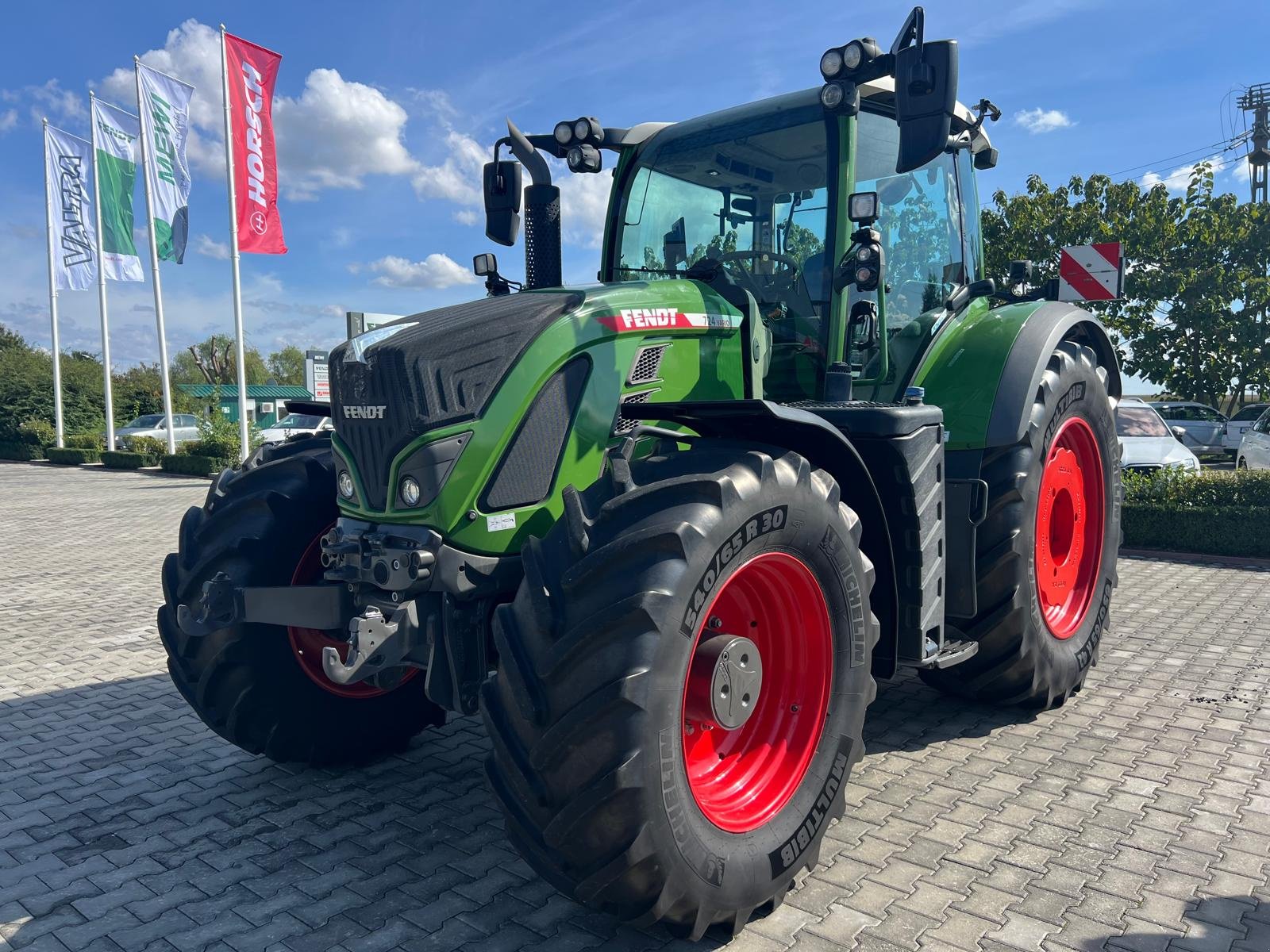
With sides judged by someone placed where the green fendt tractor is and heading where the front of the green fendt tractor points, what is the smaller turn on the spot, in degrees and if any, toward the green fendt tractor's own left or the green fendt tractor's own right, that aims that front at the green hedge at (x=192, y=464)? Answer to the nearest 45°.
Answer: approximately 90° to the green fendt tractor's own right

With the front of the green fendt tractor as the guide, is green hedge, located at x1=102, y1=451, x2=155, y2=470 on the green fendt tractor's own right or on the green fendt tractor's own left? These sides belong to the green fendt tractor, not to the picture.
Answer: on the green fendt tractor's own right

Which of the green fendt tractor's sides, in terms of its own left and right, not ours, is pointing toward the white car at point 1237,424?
back

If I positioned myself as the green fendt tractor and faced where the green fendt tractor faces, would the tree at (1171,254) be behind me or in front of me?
behind

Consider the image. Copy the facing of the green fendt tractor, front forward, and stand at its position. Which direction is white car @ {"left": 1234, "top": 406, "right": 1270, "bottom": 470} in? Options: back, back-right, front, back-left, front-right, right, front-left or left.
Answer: back

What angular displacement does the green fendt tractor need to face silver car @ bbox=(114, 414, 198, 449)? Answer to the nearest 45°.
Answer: approximately 90° to its right

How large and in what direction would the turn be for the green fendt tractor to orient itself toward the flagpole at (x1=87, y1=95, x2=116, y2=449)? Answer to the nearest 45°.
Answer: approximately 90° to its right

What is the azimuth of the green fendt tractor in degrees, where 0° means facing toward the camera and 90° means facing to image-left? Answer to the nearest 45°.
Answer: approximately 45°

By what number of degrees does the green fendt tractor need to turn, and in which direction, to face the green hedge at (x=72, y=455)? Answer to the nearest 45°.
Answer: approximately 90° to its right

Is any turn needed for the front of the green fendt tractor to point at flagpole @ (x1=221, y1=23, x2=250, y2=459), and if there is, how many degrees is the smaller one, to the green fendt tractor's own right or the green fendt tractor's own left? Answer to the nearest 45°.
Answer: approximately 90° to the green fendt tractor's own right

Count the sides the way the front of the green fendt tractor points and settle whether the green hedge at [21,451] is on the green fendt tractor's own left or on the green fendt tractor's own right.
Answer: on the green fendt tractor's own right
